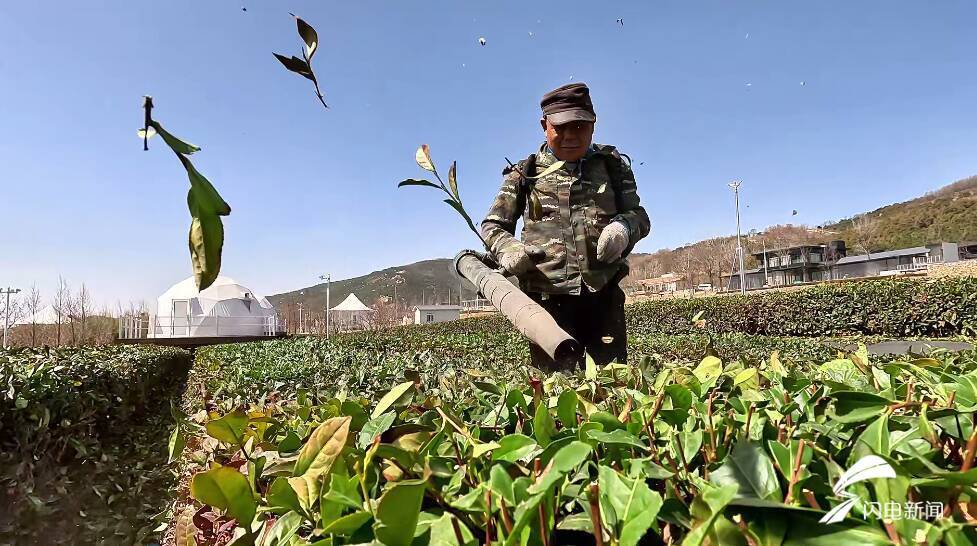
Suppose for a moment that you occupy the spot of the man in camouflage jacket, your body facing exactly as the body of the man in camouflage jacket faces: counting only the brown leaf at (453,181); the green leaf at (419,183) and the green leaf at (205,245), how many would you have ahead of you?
3

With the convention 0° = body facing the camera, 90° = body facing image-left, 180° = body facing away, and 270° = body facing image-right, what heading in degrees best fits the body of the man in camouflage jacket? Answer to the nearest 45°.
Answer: approximately 0°

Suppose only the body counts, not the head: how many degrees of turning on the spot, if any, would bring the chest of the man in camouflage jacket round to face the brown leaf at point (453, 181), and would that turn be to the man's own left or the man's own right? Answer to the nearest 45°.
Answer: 0° — they already face it

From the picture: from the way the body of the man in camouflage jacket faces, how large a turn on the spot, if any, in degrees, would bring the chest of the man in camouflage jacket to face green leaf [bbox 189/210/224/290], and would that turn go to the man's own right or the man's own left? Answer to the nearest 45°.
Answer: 0° — they already face it

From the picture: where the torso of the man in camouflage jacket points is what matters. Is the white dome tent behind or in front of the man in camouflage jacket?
behind

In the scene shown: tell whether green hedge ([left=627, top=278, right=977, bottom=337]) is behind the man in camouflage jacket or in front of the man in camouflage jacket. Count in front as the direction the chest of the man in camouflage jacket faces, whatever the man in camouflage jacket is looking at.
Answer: behind

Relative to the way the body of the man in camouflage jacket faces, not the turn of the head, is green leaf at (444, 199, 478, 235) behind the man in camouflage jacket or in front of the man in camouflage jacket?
in front

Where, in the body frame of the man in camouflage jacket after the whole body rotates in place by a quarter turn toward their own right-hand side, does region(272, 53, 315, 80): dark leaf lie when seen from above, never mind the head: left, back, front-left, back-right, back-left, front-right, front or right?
left

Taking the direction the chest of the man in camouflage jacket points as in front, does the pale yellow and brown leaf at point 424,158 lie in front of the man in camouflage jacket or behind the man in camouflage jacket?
in front

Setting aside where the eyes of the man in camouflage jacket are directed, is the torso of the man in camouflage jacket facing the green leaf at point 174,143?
yes

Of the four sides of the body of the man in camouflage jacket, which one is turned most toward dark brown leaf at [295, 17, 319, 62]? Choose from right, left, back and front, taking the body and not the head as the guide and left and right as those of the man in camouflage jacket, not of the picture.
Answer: front

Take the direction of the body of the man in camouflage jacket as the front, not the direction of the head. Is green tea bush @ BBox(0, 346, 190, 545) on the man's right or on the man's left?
on the man's right

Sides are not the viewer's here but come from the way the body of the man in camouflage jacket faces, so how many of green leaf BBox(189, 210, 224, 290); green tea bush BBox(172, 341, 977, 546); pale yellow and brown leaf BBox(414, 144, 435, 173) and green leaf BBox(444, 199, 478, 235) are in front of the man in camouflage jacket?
4

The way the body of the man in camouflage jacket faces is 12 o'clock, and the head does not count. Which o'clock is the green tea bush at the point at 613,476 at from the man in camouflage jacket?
The green tea bush is roughly at 12 o'clock from the man in camouflage jacket.
